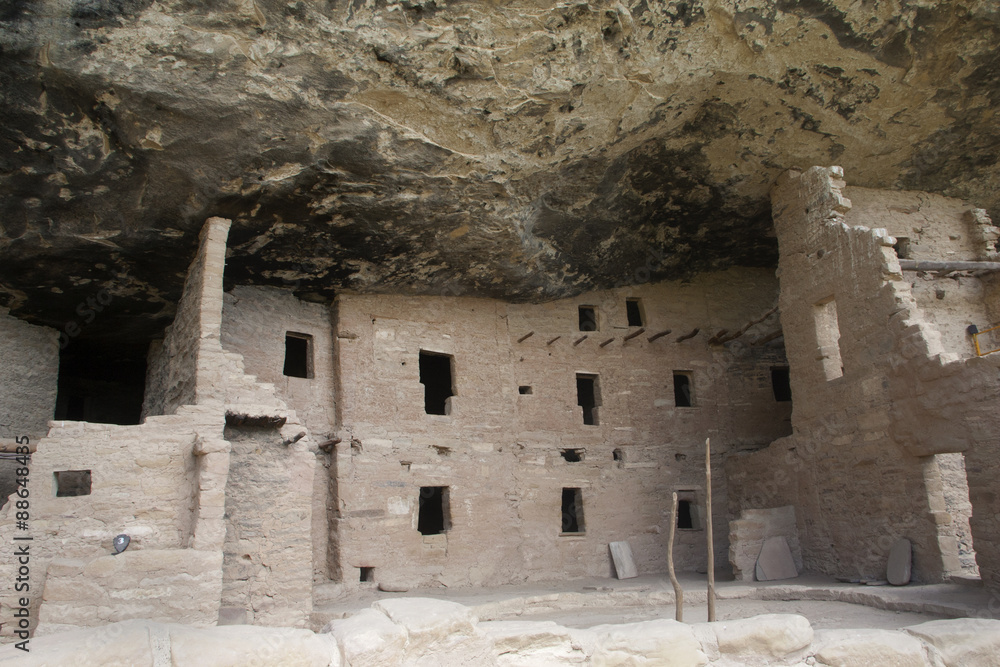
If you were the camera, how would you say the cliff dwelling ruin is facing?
facing the viewer
